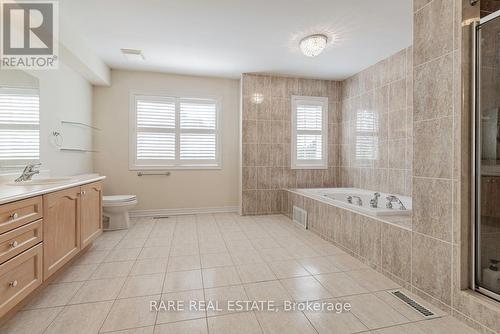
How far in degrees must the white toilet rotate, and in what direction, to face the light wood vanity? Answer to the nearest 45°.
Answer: approximately 90° to its right

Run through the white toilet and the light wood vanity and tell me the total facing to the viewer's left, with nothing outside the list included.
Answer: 0

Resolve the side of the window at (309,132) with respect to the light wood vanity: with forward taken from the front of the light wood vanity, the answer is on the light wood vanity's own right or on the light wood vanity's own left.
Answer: on the light wood vanity's own left

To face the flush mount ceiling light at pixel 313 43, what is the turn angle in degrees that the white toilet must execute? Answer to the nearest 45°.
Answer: approximately 45° to its right

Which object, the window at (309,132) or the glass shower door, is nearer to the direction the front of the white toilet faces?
the window

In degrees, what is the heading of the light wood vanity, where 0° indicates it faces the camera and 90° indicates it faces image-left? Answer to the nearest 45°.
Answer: approximately 315°

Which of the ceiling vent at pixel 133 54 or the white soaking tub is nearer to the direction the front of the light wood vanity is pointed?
the white soaking tub

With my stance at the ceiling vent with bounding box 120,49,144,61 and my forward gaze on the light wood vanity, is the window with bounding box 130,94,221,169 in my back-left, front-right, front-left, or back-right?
back-left

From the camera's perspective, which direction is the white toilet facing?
to the viewer's right

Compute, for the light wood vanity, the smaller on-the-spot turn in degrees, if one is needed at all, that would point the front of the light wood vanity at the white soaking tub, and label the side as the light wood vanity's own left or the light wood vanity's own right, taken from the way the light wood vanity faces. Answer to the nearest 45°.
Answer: approximately 45° to the light wood vanity's own left
